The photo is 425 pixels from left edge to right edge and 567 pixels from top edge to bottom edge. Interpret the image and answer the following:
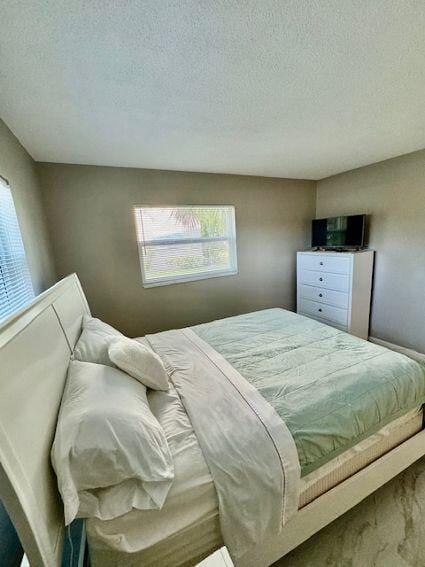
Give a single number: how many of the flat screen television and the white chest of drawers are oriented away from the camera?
0

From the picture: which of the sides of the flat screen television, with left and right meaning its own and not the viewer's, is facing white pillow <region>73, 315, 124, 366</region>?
front

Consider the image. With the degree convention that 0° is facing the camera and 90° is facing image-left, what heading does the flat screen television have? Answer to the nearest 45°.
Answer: approximately 45°

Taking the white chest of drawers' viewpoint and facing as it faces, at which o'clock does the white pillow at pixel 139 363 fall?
The white pillow is roughly at 11 o'clock from the white chest of drawers.

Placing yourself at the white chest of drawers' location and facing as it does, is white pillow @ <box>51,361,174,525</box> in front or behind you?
in front

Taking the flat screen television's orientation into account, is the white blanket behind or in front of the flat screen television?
in front

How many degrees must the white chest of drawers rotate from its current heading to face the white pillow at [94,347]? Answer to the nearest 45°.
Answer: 0° — it already faces it

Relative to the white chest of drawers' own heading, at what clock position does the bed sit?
The bed is roughly at 11 o'clock from the white chest of drawers.

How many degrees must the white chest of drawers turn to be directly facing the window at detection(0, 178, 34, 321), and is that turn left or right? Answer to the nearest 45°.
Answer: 0° — it already faces it
